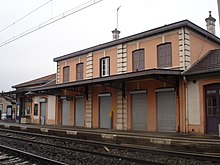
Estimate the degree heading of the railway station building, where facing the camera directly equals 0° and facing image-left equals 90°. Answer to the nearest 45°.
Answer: approximately 45°
